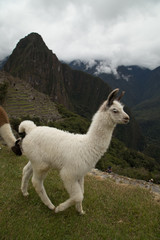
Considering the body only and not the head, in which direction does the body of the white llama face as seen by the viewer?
to the viewer's right
